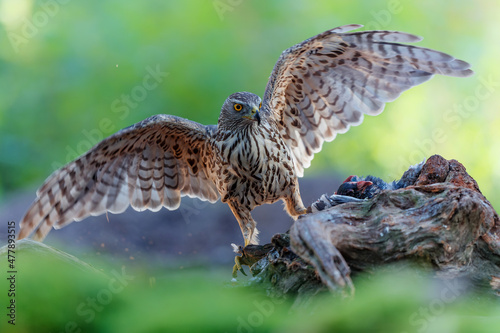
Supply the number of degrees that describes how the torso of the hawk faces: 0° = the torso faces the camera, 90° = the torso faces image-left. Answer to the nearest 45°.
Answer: approximately 0°
